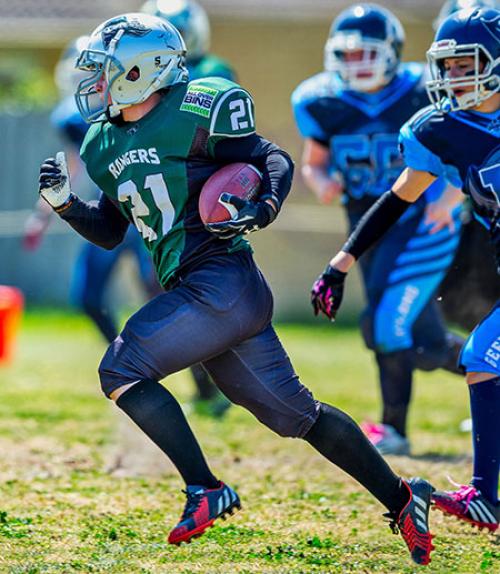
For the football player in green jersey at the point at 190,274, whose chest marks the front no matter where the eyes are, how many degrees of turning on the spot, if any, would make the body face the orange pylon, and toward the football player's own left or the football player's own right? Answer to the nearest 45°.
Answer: approximately 135° to the football player's own right

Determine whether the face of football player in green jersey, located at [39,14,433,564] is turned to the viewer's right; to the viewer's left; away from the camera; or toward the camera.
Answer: to the viewer's left

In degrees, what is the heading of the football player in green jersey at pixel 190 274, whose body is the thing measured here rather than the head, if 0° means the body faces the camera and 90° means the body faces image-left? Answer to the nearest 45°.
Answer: approximately 45°
